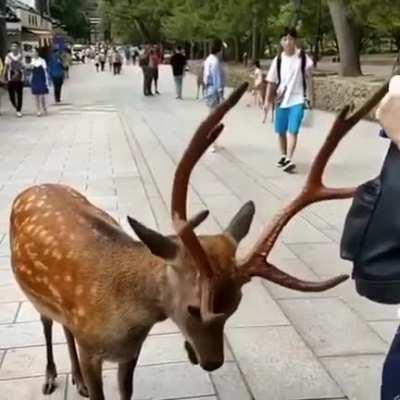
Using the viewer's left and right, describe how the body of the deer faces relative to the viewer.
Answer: facing the viewer and to the right of the viewer

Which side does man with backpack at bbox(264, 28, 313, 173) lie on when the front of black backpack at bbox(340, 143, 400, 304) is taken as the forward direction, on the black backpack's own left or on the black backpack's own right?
on the black backpack's own right

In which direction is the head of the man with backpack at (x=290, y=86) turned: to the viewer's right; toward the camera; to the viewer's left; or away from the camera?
toward the camera

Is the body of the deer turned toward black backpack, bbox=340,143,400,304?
yes

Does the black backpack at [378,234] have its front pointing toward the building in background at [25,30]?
no

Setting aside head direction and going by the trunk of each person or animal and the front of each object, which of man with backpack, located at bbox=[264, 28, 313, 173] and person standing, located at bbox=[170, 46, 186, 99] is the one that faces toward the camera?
the man with backpack

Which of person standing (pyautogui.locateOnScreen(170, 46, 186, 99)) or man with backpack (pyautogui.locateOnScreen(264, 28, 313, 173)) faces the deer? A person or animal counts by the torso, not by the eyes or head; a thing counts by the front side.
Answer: the man with backpack

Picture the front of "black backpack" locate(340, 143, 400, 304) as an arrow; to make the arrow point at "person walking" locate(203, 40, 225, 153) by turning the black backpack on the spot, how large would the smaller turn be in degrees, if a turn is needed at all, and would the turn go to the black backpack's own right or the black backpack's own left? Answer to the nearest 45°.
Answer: approximately 90° to the black backpack's own right

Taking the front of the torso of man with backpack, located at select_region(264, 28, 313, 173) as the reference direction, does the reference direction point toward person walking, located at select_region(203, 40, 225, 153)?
no

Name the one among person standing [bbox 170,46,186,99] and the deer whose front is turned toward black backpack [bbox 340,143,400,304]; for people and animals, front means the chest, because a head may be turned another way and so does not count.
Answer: the deer

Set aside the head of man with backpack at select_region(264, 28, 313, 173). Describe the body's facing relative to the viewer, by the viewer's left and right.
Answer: facing the viewer

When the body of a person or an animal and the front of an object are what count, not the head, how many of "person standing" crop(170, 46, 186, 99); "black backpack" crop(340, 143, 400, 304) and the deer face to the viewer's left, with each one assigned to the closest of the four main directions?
1

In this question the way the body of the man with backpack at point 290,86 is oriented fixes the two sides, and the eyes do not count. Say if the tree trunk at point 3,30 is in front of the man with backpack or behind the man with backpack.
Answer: behind

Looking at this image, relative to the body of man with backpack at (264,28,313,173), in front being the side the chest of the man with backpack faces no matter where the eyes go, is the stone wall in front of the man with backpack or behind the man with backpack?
behind

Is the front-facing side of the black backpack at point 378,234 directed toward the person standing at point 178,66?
no
